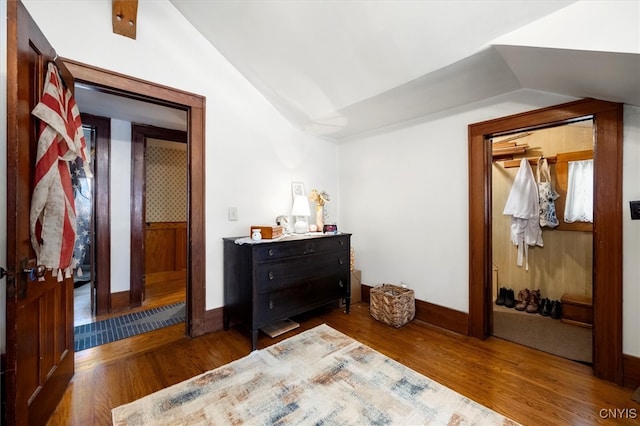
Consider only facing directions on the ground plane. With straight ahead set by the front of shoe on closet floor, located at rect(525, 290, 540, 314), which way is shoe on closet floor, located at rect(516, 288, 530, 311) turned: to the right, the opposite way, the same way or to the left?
the same way

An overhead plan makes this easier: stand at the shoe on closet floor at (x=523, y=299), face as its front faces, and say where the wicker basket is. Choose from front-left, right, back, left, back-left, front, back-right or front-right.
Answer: front

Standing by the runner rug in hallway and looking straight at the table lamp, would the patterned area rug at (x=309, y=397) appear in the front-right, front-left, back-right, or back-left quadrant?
front-right

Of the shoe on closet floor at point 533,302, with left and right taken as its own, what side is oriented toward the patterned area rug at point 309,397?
front

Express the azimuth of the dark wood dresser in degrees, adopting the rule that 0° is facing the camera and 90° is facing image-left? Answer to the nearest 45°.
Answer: approximately 315°

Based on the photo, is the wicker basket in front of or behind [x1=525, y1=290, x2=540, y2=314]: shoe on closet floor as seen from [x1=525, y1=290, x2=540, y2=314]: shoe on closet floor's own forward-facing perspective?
in front

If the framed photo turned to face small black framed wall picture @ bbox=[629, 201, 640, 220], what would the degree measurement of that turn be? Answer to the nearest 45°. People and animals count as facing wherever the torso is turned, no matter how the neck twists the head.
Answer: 0° — it already faces it

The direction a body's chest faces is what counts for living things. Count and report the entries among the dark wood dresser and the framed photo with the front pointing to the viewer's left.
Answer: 0

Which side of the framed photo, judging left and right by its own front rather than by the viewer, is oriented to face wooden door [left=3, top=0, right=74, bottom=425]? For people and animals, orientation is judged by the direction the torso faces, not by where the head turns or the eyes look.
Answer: right

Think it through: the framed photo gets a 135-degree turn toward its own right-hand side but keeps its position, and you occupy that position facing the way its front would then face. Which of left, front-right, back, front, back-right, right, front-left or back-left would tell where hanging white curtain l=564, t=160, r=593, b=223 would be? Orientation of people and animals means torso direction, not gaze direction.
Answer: back

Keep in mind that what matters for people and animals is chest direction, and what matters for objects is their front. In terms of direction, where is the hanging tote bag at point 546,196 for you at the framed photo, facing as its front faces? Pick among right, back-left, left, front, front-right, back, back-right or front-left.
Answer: front-left

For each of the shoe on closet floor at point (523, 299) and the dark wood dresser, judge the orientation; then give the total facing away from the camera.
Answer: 0

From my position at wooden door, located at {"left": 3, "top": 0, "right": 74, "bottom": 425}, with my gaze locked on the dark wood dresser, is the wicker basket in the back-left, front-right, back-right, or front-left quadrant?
front-right

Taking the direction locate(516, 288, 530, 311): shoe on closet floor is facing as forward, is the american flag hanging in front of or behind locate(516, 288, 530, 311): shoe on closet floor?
in front
